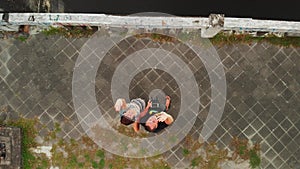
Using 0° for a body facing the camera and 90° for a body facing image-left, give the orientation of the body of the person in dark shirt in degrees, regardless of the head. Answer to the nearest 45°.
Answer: approximately 0°
